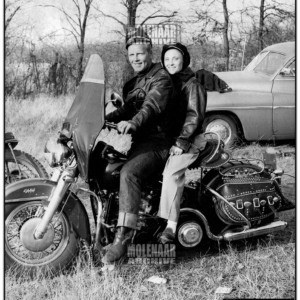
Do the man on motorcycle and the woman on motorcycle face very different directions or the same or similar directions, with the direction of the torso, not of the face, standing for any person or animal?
same or similar directions

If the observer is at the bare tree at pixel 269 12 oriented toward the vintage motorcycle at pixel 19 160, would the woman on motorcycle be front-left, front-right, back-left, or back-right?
front-left

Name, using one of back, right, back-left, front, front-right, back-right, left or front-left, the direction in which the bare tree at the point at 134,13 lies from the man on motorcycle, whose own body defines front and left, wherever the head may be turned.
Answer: back-right

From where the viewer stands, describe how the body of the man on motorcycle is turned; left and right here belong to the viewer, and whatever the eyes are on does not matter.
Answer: facing the viewer and to the left of the viewer

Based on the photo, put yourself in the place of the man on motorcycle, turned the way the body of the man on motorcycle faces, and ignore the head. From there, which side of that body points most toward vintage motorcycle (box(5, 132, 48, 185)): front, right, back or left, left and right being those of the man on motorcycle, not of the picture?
right
